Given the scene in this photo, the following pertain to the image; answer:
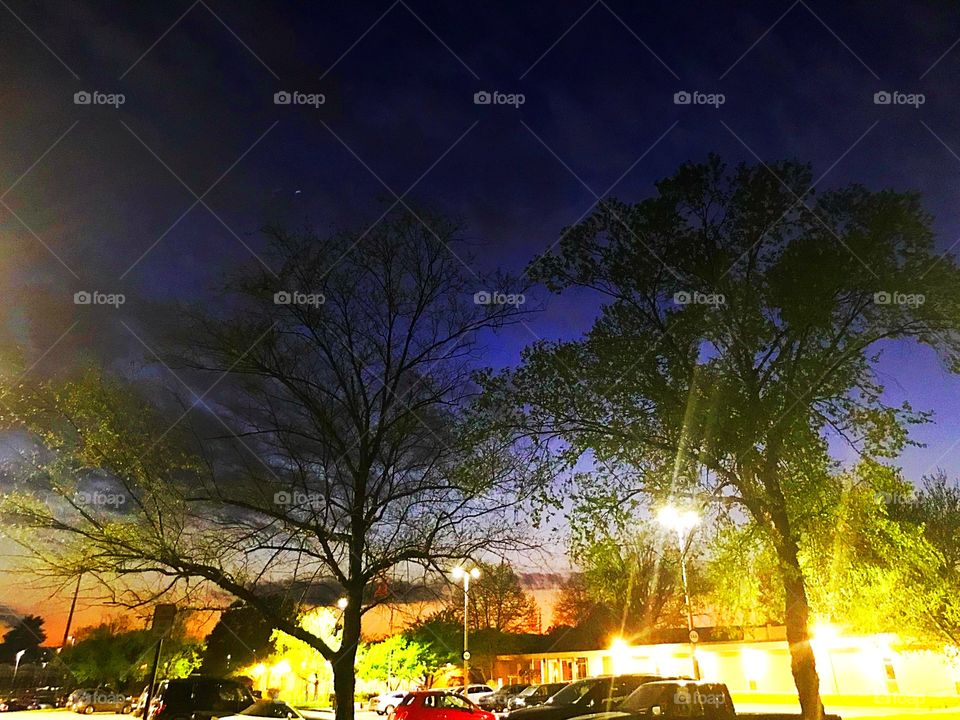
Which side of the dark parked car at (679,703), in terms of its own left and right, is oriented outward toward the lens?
left

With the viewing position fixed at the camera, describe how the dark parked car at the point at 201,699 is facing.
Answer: facing away from the viewer and to the right of the viewer

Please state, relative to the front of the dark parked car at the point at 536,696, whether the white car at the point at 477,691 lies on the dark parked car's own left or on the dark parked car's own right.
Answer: on the dark parked car's own right

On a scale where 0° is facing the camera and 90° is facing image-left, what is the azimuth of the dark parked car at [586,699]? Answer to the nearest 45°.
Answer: approximately 90°

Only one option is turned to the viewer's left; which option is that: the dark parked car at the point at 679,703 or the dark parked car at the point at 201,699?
the dark parked car at the point at 679,703

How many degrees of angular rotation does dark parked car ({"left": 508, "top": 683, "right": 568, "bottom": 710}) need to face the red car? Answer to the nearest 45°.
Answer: approximately 45° to its left
